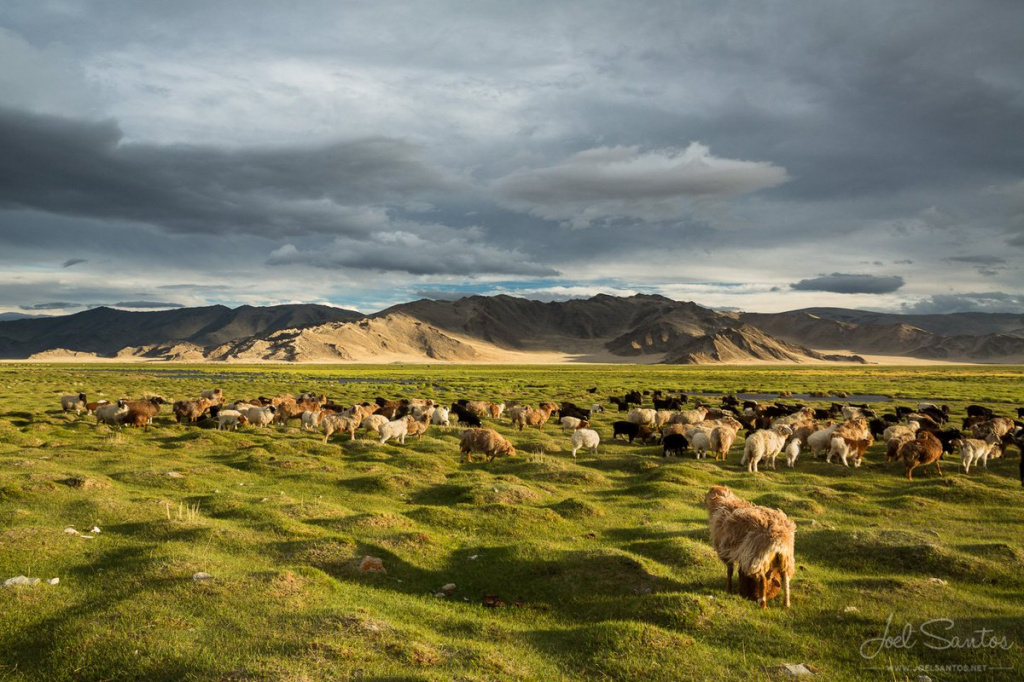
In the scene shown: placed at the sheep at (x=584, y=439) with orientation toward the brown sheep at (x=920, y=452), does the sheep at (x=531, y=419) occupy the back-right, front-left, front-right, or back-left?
back-left

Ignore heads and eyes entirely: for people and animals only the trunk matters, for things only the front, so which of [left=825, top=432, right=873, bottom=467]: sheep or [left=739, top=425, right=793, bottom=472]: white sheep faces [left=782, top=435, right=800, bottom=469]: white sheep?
[left=739, top=425, right=793, bottom=472]: white sheep

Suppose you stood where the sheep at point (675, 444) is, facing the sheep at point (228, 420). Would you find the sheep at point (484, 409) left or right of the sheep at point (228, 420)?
right

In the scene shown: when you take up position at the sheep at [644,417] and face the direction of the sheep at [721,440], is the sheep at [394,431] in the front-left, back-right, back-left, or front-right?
front-right

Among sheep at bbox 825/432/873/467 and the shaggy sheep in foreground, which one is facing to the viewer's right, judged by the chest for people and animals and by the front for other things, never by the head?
the sheep

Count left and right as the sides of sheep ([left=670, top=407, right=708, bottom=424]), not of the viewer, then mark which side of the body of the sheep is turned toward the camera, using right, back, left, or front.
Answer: right
